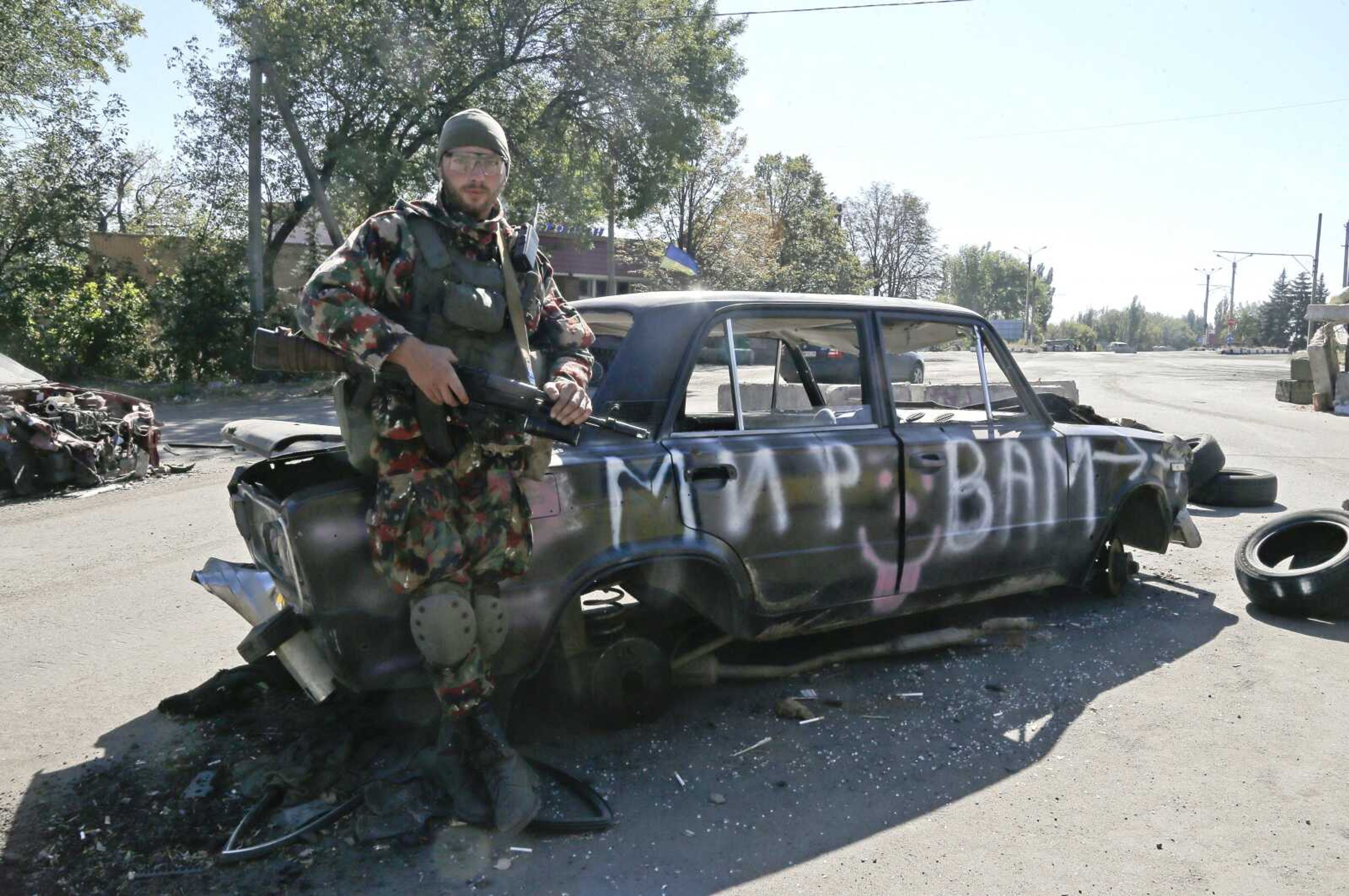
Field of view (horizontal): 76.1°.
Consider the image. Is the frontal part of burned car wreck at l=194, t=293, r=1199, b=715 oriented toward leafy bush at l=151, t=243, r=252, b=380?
no

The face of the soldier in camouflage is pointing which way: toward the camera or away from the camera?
toward the camera

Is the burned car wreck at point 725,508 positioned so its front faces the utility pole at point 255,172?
no

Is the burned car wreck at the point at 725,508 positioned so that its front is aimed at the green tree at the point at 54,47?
no
